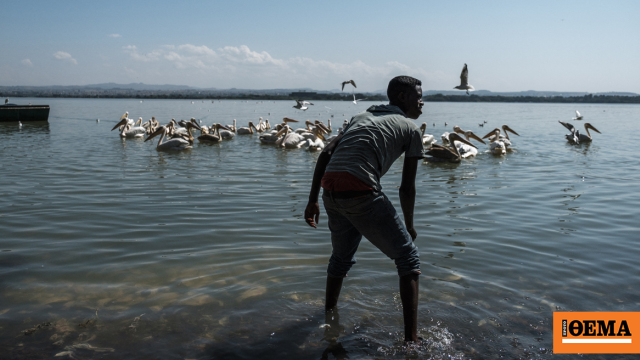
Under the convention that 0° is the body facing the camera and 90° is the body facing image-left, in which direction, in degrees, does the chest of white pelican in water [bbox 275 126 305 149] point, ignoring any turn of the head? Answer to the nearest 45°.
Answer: approximately 90°

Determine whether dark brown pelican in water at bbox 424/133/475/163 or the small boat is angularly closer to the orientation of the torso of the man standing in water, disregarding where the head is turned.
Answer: the dark brown pelican in water

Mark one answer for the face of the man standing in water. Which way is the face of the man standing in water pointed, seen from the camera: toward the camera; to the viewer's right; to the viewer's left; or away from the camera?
to the viewer's right

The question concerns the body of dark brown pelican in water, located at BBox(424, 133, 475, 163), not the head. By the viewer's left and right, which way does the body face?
facing to the right of the viewer

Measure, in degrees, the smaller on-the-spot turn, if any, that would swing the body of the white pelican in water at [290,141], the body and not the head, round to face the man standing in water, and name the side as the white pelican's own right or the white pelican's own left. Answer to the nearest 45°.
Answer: approximately 90° to the white pelican's own left

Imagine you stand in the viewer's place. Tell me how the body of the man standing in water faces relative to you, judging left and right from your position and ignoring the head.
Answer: facing away from the viewer and to the right of the viewer

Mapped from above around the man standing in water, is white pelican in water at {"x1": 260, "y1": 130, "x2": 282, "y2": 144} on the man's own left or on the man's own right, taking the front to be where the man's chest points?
on the man's own left
